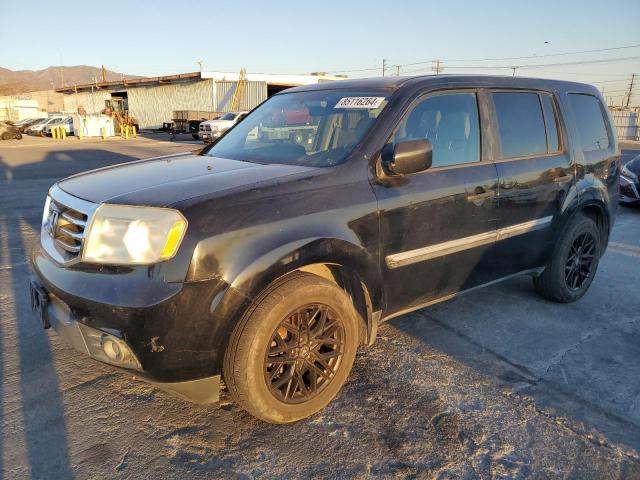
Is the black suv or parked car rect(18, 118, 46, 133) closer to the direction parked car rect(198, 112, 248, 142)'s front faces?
the black suv

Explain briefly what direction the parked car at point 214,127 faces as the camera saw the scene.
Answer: facing the viewer and to the left of the viewer

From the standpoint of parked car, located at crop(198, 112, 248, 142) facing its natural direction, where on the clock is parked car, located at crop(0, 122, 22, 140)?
parked car, located at crop(0, 122, 22, 140) is roughly at 2 o'clock from parked car, located at crop(198, 112, 248, 142).

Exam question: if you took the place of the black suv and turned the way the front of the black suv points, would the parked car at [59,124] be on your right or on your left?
on your right

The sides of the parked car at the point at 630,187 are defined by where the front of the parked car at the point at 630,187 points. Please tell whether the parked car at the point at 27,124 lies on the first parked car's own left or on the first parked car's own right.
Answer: on the first parked car's own right

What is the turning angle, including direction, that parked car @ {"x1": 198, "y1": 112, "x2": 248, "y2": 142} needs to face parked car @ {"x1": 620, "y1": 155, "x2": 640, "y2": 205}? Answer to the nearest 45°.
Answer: approximately 45° to its left

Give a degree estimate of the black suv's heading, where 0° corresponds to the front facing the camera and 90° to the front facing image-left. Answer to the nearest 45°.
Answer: approximately 45°

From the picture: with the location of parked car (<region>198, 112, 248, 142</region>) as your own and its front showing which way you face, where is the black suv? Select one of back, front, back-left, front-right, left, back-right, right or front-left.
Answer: front-left

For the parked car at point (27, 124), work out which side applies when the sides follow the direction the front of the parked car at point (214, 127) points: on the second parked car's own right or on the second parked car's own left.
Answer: on the second parked car's own right

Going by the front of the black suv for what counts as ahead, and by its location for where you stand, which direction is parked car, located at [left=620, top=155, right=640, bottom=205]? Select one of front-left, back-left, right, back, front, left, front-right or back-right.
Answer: back

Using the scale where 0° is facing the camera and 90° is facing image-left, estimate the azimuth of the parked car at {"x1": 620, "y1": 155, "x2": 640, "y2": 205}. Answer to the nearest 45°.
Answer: approximately 45°
